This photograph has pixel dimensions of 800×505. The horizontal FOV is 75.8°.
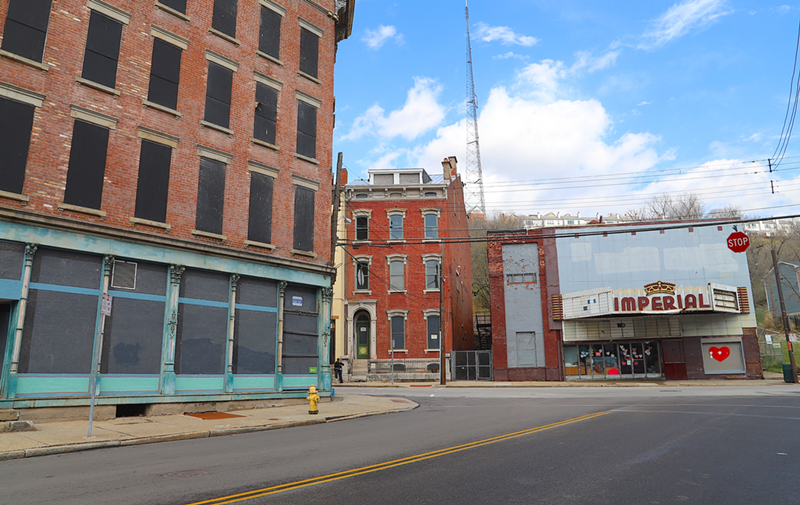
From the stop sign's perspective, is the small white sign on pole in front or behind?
in front

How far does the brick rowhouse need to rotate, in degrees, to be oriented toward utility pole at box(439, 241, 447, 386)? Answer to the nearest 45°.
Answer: approximately 45° to its left

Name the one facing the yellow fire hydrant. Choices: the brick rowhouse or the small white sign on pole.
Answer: the brick rowhouse

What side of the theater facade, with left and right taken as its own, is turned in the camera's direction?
front

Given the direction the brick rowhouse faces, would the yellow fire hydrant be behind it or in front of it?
in front

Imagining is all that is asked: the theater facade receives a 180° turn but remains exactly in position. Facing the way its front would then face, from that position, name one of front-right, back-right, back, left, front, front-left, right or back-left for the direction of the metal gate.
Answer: left

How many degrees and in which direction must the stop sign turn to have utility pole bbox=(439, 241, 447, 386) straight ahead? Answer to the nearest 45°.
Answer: approximately 45° to its right

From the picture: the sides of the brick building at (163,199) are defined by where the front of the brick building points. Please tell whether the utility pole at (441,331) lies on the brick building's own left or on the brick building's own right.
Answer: on the brick building's own left

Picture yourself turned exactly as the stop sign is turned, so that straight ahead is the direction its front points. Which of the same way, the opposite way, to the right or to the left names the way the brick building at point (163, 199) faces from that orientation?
to the left

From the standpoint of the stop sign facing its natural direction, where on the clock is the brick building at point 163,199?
The brick building is roughly at 1 o'clock from the stop sign.

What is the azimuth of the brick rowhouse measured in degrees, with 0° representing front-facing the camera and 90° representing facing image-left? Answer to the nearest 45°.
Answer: approximately 0°

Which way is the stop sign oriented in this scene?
toward the camera

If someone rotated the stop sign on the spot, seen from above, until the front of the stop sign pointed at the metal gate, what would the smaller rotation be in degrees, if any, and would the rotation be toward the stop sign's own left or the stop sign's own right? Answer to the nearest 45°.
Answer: approximately 90° to the stop sign's own right

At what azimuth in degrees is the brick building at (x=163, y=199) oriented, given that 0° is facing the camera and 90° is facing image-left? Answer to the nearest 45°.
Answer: approximately 315°

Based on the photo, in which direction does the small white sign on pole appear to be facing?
toward the camera

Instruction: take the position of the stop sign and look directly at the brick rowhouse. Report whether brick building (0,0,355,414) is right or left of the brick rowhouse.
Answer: left
